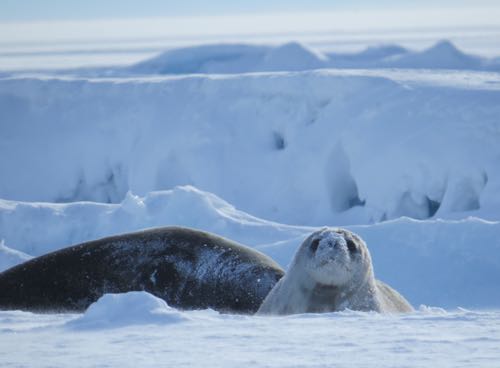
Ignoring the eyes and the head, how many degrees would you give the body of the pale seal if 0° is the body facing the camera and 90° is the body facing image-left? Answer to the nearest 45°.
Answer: approximately 0°
